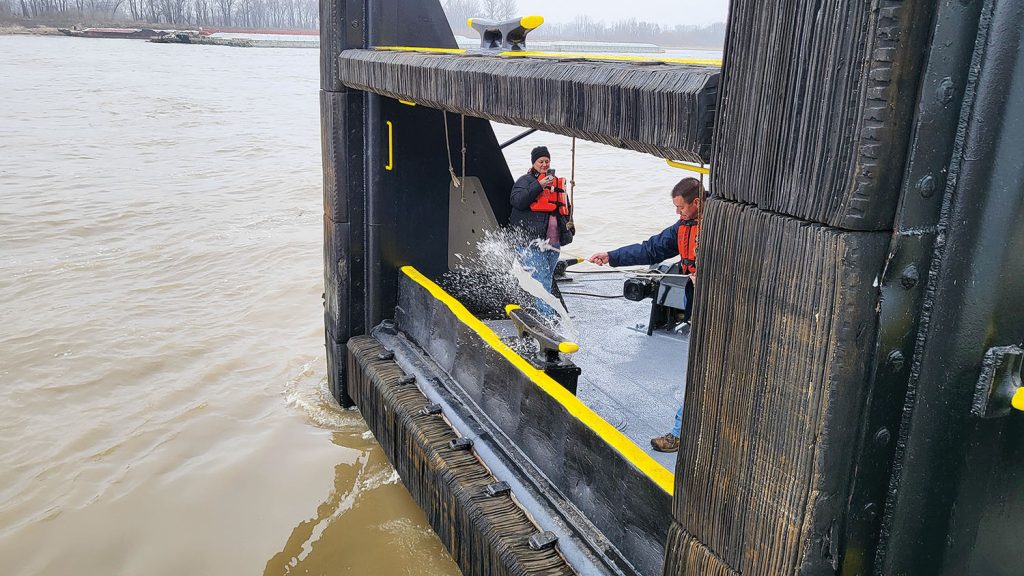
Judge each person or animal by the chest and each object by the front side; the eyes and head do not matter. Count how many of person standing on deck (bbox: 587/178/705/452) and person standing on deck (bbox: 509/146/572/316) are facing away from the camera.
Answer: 0

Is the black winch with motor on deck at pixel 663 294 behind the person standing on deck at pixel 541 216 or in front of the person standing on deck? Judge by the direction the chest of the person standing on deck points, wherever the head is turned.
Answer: in front

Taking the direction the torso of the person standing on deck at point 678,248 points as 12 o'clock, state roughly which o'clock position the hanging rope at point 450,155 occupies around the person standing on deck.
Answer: The hanging rope is roughly at 2 o'clock from the person standing on deck.

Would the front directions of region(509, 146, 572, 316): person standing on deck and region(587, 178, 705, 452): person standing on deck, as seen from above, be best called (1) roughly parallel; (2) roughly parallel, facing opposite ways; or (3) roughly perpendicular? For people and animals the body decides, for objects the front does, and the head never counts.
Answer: roughly perpendicular

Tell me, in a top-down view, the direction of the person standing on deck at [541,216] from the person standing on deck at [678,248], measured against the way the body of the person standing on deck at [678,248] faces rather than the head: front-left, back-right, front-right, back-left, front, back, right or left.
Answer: right

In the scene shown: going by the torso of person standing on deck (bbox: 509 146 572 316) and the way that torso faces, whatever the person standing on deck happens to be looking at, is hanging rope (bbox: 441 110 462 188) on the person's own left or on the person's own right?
on the person's own right

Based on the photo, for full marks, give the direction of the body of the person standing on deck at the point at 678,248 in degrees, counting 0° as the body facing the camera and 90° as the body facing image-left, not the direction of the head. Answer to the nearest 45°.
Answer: approximately 45°

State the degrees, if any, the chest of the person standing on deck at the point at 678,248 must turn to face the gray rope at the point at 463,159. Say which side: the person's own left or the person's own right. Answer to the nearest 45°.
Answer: approximately 45° to the person's own right

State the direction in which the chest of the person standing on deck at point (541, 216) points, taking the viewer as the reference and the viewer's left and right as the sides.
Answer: facing the viewer and to the right of the viewer
